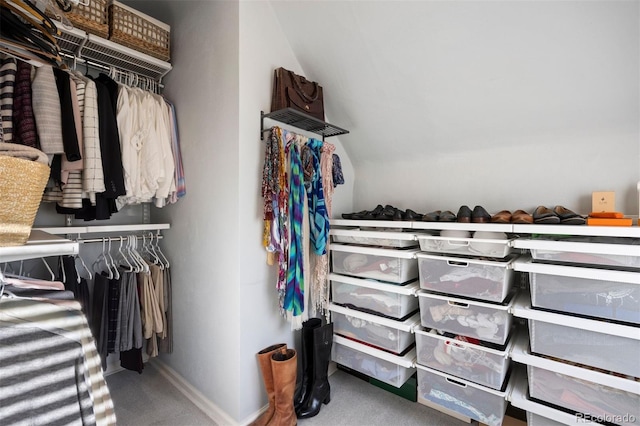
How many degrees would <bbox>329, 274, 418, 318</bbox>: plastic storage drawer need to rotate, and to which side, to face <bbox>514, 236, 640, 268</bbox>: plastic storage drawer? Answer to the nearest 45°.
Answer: approximately 90° to its left

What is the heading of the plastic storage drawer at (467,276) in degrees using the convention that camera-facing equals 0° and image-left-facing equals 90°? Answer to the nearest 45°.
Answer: approximately 45°

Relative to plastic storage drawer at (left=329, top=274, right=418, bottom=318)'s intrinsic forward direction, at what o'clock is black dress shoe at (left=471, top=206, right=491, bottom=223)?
The black dress shoe is roughly at 8 o'clock from the plastic storage drawer.

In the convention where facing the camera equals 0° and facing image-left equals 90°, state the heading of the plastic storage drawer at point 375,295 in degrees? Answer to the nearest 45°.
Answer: approximately 45°
